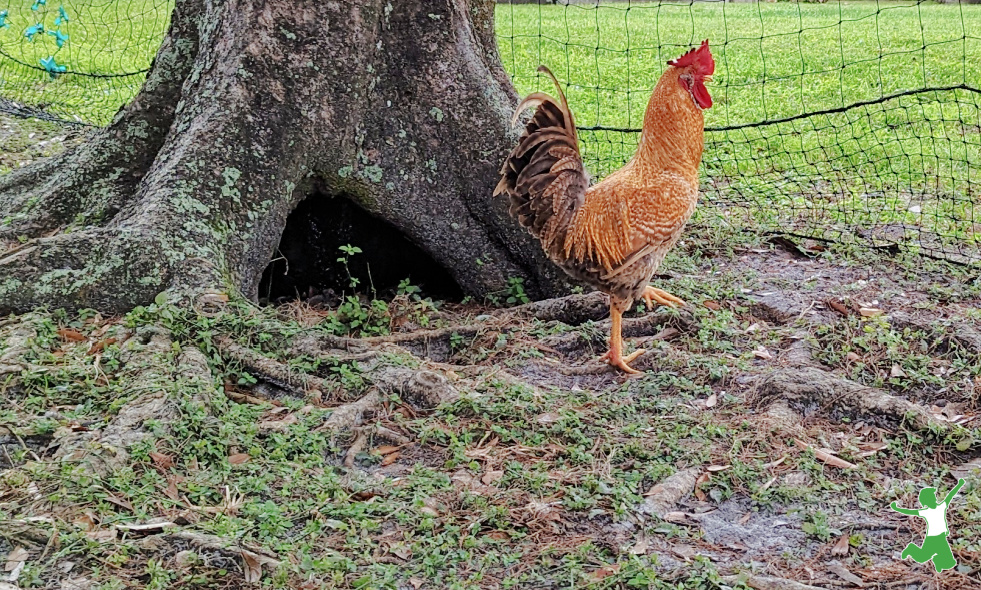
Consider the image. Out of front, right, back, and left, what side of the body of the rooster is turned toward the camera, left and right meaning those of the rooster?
right

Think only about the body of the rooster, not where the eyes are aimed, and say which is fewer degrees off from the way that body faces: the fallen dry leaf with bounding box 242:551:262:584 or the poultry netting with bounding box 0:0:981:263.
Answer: the poultry netting

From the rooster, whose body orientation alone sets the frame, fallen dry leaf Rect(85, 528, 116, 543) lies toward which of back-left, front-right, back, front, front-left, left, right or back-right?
back-right

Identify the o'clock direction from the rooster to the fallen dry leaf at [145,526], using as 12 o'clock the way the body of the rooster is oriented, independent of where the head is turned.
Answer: The fallen dry leaf is roughly at 4 o'clock from the rooster.

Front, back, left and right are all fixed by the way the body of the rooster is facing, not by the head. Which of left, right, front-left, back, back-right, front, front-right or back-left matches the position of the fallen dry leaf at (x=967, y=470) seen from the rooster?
front-right

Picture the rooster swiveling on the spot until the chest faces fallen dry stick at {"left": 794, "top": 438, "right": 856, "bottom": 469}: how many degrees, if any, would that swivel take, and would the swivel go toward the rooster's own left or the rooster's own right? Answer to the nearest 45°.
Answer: approximately 45° to the rooster's own right

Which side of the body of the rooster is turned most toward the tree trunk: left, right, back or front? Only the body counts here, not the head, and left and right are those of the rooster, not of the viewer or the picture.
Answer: back

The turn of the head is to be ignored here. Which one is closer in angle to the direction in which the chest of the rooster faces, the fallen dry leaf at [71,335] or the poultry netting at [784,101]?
the poultry netting

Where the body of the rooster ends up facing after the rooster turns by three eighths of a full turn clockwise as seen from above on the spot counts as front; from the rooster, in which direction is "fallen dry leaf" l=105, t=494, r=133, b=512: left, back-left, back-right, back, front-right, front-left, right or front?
front

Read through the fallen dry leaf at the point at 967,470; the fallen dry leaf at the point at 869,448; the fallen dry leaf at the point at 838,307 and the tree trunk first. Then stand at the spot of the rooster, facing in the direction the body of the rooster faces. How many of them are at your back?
1

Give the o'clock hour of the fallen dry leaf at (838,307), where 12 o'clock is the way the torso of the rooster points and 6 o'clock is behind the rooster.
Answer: The fallen dry leaf is roughly at 11 o'clock from the rooster.

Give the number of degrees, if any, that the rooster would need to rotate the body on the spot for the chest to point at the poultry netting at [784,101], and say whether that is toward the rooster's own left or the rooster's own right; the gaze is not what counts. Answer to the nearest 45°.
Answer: approximately 90° to the rooster's own left

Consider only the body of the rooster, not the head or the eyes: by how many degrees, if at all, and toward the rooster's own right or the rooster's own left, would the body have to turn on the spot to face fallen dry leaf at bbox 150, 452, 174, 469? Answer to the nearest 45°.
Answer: approximately 135° to the rooster's own right

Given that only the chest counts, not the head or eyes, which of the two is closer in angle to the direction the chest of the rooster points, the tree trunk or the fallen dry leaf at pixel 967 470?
the fallen dry leaf

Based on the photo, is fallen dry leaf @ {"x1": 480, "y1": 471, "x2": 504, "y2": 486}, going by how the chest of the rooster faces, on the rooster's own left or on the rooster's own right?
on the rooster's own right
